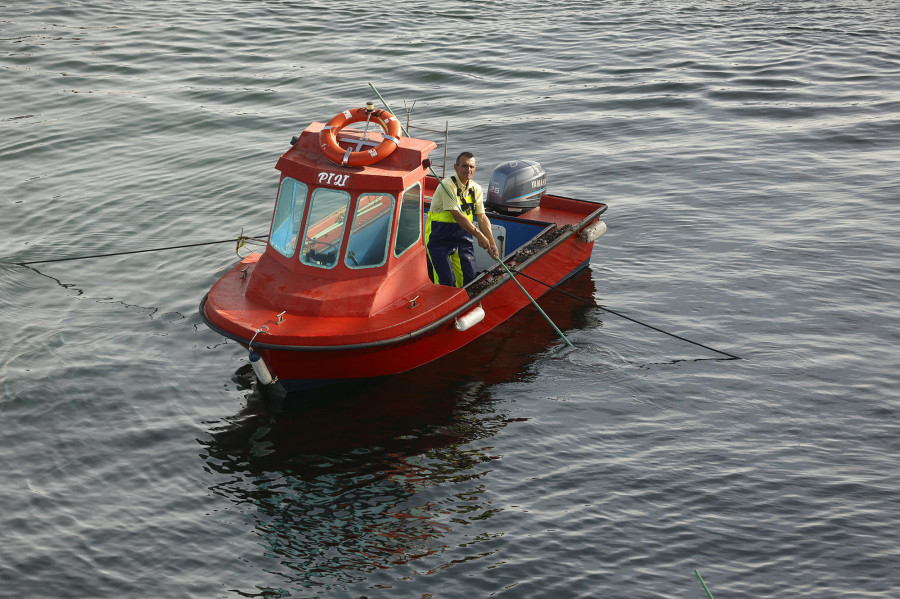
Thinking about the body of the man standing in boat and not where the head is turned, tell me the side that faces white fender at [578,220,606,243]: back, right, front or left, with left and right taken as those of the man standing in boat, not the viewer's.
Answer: left

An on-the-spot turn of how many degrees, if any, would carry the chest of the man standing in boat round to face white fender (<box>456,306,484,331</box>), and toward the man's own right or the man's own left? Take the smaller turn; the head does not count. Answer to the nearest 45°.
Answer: approximately 45° to the man's own right

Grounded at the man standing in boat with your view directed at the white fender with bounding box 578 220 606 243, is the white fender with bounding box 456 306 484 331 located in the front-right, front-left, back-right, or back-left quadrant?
back-right

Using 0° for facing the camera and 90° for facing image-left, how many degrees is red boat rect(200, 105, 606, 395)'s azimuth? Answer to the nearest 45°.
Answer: approximately 45°

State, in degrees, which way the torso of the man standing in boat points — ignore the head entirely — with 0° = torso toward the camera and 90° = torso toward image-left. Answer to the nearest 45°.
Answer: approximately 315°
